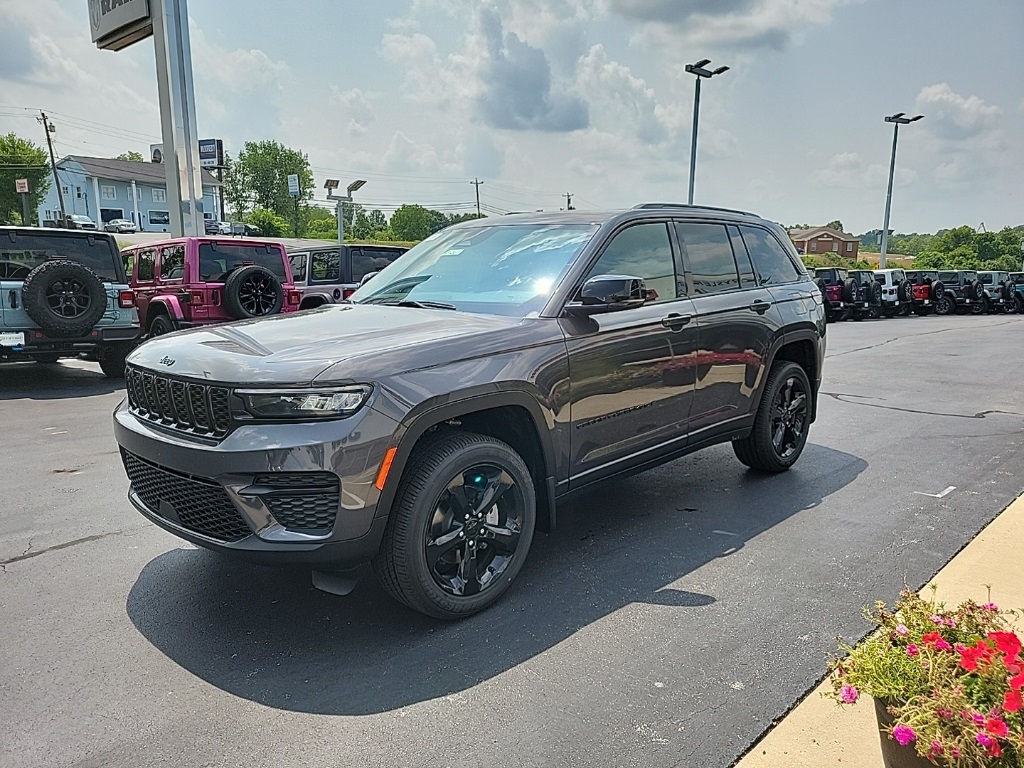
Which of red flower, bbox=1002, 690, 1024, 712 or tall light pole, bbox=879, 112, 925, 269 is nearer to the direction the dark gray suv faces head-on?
the red flower

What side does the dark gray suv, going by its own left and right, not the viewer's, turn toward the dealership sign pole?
right

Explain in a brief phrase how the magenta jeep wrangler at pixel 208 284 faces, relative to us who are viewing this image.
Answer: facing away from the viewer and to the left of the viewer

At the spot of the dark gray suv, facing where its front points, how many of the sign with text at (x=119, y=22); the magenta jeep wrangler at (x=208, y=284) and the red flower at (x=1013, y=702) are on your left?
1

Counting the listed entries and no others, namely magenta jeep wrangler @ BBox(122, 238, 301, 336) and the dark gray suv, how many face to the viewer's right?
0

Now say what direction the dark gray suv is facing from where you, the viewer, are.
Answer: facing the viewer and to the left of the viewer

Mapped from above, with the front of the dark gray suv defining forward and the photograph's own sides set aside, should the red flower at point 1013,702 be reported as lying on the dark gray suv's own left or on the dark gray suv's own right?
on the dark gray suv's own left

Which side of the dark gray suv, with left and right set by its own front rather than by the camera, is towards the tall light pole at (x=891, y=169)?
back

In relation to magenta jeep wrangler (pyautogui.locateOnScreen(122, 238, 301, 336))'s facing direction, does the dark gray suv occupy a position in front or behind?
behind

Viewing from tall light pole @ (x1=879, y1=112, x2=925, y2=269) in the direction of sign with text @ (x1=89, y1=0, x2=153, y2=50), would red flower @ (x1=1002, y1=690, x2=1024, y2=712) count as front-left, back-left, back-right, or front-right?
front-left

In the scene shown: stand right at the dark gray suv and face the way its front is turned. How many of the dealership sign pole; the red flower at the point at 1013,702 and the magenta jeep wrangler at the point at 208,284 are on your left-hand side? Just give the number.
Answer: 1

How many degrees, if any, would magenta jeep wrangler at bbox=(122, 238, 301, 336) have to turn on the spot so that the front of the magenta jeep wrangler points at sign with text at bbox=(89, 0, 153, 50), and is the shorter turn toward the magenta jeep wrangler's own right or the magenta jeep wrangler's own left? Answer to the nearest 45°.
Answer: approximately 45° to the magenta jeep wrangler's own right

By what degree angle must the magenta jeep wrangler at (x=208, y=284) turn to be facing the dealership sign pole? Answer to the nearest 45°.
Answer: approximately 45° to its right

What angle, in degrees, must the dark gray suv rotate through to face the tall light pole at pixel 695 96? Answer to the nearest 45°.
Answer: approximately 135° to its right

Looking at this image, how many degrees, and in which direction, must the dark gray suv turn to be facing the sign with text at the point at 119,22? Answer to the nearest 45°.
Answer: approximately 90° to its right
